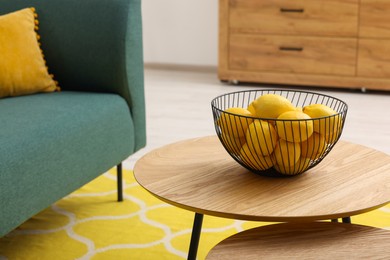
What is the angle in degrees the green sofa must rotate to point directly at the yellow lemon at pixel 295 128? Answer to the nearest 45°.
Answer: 0° — it already faces it

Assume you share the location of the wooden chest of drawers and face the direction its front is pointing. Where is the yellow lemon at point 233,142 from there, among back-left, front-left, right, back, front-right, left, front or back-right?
front

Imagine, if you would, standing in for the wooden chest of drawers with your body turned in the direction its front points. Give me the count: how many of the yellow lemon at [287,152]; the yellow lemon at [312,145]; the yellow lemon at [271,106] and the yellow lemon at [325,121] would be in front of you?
4

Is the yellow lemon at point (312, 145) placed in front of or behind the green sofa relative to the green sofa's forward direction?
in front

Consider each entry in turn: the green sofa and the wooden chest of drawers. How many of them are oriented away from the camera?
0

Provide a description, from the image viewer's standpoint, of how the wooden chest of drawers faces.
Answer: facing the viewer

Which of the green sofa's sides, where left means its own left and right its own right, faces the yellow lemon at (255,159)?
front

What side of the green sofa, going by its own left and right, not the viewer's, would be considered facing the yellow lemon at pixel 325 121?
front

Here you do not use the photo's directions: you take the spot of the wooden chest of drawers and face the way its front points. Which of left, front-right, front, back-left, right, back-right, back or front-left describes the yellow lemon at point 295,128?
front

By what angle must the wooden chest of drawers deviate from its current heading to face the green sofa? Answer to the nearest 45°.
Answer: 0° — it already faces it

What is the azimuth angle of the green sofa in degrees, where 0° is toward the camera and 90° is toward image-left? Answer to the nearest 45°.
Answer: approximately 315°

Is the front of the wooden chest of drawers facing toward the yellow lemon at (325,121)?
yes

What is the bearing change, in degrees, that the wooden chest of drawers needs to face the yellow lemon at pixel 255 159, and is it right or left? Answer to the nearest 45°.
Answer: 0° — it already faces it

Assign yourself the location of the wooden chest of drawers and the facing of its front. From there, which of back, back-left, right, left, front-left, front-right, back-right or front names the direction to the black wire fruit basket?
front

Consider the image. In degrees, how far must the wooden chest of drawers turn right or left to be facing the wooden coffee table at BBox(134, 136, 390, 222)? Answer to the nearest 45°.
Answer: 0° — it already faces it

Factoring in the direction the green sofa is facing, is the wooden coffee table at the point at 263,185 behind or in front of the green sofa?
in front

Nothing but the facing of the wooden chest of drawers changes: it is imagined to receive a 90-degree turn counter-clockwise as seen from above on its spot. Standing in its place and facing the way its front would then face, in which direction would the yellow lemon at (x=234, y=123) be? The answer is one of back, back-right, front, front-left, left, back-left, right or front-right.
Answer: right
